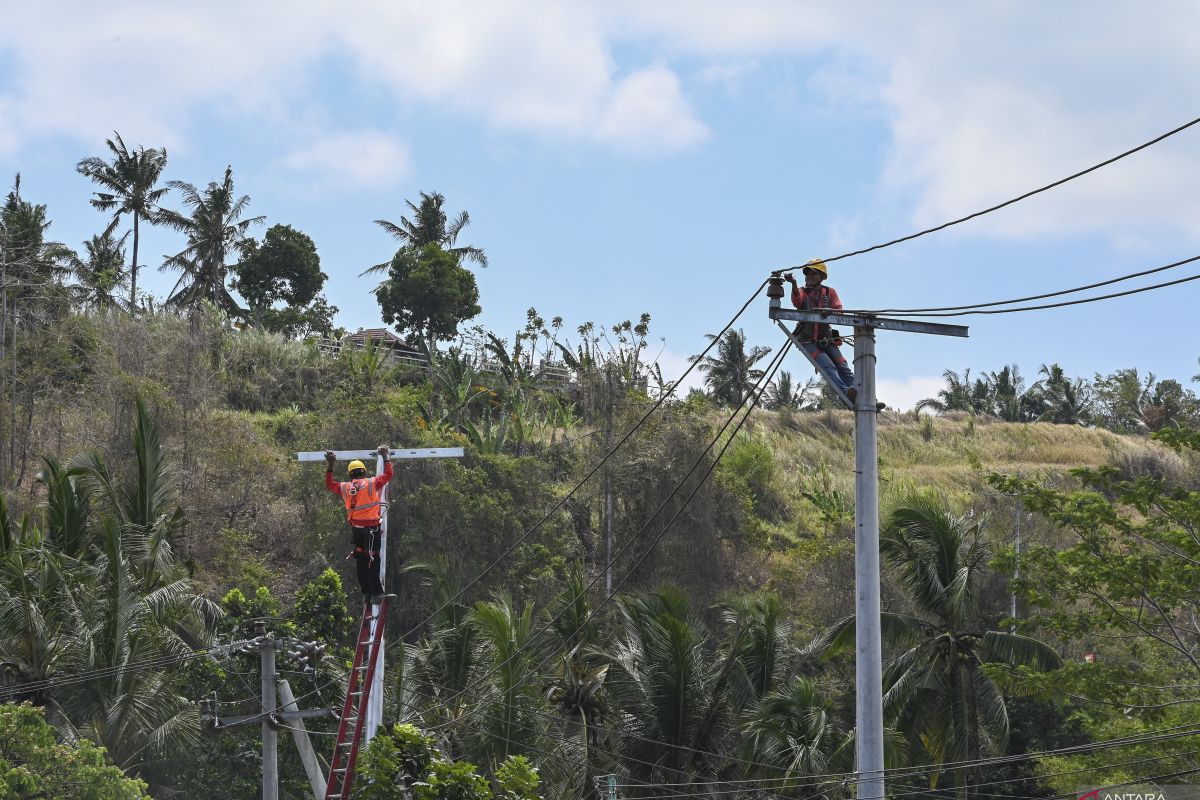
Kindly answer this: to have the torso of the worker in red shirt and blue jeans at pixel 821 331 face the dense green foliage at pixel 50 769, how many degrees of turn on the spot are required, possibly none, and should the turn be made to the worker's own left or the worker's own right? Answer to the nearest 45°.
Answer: approximately 45° to the worker's own right

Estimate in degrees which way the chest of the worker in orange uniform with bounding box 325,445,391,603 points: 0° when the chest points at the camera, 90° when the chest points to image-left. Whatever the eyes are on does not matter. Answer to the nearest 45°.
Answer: approximately 180°

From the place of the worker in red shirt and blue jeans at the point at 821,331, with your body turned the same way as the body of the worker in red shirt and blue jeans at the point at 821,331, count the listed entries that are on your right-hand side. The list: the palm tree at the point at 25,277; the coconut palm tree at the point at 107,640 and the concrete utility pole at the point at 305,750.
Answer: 3

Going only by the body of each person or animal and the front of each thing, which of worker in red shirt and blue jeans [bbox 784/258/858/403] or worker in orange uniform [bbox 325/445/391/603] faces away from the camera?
worker in orange uniform [bbox 325/445/391/603]

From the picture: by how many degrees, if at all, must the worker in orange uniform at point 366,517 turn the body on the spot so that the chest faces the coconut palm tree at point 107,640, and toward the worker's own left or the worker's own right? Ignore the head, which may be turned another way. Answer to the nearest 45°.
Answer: approximately 45° to the worker's own left

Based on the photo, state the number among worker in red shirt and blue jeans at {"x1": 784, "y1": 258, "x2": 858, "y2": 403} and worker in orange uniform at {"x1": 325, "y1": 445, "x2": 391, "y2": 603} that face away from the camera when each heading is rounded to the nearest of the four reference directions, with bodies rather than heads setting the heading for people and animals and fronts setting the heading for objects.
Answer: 1

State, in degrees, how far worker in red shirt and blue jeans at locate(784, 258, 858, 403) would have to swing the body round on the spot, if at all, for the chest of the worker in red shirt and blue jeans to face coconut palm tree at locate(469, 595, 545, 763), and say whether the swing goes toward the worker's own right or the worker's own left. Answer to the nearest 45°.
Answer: approximately 90° to the worker's own right

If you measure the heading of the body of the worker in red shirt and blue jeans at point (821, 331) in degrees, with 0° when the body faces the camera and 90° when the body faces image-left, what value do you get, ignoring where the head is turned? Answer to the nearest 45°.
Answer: approximately 45°

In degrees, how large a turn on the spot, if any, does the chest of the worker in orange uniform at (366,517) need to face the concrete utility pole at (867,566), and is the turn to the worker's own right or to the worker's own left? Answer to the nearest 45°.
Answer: approximately 135° to the worker's own right
